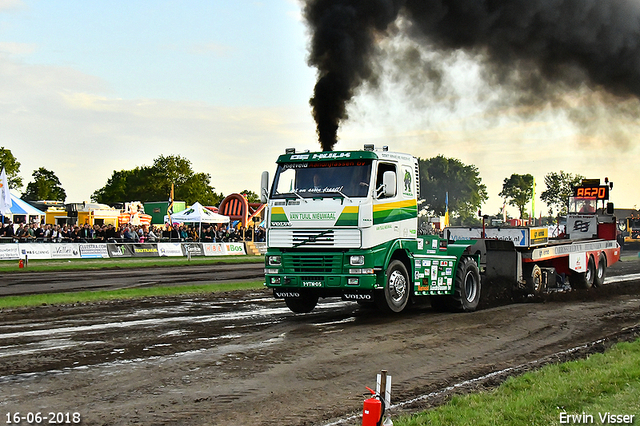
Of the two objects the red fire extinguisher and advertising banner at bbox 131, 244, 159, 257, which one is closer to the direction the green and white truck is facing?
the red fire extinguisher

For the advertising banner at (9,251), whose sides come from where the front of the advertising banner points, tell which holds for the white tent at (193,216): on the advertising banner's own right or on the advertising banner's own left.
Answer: on the advertising banner's own left

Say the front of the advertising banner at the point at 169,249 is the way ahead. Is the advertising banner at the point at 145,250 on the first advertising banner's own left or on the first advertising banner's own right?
on the first advertising banner's own right

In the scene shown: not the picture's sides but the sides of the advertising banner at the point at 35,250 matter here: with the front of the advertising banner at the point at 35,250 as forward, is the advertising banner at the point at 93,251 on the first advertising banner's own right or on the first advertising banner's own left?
on the first advertising banner's own left

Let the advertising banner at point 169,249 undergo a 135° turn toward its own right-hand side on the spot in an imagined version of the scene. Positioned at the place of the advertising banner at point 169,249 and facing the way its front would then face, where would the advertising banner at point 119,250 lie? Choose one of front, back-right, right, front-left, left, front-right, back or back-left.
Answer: left

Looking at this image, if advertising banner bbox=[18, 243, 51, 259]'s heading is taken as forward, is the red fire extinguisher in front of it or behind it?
in front

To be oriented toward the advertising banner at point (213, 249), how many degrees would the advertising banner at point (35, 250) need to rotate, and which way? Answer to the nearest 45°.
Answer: approximately 135° to its left

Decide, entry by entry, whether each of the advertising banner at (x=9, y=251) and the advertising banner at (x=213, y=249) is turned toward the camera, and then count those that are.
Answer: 2

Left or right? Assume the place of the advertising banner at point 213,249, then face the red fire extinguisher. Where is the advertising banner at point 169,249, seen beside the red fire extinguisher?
right

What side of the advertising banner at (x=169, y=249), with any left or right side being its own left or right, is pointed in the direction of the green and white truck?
front

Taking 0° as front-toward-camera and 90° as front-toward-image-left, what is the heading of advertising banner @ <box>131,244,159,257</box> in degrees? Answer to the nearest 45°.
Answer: approximately 0°
